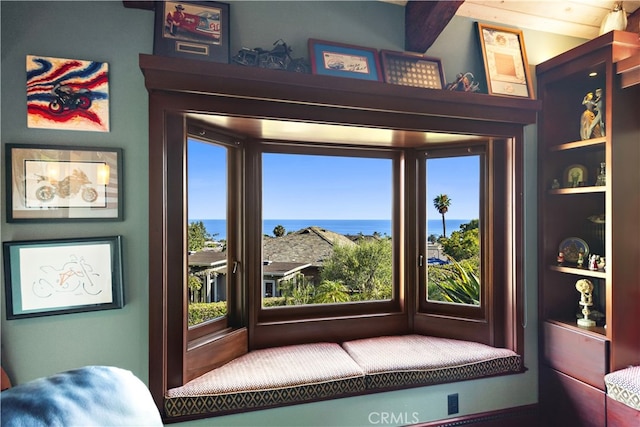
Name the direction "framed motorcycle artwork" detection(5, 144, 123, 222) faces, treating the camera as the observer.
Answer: facing the viewer

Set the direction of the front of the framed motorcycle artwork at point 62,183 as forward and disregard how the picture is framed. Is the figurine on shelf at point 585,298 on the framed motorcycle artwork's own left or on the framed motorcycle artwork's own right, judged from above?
on the framed motorcycle artwork's own left

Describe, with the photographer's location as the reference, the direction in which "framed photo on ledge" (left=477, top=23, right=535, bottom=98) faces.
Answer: facing the viewer and to the right of the viewer

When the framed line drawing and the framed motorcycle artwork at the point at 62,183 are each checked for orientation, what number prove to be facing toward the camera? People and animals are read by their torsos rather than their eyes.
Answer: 2

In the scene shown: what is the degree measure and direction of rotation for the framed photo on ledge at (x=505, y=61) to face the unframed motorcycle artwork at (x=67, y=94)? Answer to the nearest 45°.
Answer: approximately 90° to its right

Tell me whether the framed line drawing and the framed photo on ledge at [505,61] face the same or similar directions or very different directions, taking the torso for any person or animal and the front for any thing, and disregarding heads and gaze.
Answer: same or similar directions

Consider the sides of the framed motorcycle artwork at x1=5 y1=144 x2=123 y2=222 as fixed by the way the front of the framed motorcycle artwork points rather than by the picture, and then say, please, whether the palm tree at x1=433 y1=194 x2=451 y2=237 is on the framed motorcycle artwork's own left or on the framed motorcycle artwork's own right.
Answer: on the framed motorcycle artwork's own left

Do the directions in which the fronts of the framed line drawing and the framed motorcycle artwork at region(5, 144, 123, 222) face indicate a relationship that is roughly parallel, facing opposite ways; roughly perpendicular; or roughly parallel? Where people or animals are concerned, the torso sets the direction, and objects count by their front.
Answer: roughly parallel

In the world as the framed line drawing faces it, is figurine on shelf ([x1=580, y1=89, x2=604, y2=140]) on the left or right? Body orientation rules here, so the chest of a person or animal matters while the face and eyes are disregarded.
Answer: on its left

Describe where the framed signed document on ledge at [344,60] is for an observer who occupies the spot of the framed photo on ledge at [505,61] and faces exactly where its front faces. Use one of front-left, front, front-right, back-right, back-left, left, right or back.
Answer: right

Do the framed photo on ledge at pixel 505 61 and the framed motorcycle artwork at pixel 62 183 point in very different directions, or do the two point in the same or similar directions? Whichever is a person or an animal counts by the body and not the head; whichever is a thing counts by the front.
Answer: same or similar directions
